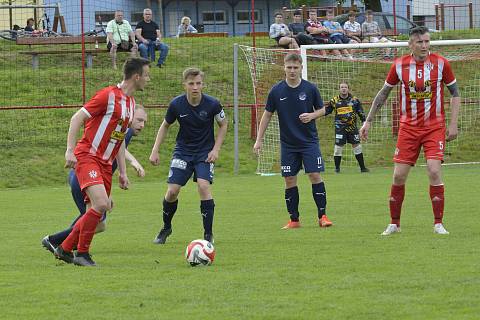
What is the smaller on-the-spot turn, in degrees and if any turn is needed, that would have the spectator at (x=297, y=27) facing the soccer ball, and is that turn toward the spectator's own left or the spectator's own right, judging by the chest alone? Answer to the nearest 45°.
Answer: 0° — they already face it

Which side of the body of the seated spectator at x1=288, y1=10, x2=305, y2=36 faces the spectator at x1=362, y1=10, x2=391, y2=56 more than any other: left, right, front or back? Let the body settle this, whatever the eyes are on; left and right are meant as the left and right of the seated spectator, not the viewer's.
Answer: left

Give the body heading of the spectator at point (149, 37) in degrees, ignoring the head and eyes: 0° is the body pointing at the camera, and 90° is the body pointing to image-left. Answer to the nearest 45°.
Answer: approximately 0°

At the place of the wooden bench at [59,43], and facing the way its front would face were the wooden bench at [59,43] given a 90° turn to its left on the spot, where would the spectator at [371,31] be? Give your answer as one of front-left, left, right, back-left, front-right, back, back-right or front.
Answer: front

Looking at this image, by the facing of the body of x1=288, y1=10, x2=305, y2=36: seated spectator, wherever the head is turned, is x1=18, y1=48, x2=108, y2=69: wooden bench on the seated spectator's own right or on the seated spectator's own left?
on the seated spectator's own right

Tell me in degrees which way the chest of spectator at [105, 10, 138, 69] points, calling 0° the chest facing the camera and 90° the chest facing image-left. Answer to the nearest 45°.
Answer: approximately 0°

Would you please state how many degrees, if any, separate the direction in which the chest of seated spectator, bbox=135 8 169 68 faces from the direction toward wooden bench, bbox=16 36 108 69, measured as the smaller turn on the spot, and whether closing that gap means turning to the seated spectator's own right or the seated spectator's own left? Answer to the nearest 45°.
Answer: approximately 90° to the seated spectator's own right

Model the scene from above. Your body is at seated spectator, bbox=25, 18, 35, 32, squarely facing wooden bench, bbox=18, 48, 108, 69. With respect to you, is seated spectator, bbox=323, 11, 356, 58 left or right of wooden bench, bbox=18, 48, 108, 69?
left
